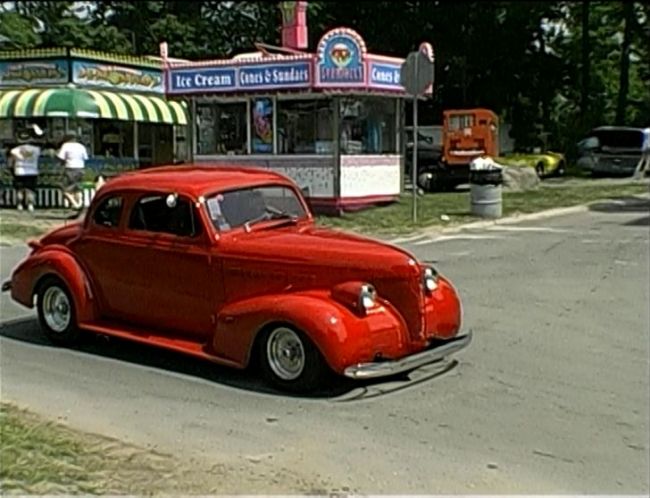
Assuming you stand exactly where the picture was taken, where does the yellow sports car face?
facing the viewer and to the right of the viewer

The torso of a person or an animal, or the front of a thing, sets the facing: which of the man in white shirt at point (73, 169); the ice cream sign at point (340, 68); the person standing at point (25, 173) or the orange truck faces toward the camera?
the ice cream sign

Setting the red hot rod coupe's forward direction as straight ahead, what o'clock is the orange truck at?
The orange truck is roughly at 8 o'clock from the red hot rod coupe.

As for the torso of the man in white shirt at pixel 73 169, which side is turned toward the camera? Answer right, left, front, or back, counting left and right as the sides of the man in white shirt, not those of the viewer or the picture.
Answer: back

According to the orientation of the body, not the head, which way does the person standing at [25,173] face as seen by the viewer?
away from the camera

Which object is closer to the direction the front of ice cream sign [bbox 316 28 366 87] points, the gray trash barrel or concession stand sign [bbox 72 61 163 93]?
the gray trash barrel

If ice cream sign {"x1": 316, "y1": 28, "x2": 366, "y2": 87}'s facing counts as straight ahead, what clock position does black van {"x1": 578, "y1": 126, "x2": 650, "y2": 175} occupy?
The black van is roughly at 7 o'clock from the ice cream sign.

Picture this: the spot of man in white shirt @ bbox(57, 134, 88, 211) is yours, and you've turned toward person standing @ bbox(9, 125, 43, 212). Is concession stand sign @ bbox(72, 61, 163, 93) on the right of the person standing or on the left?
right

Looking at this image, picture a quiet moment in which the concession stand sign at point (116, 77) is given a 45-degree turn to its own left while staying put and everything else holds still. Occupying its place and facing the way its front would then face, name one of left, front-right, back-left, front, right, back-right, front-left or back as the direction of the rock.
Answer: front

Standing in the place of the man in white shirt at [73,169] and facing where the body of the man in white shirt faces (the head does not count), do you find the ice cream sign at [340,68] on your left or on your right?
on your right

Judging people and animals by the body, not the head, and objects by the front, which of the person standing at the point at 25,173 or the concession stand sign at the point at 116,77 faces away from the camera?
the person standing

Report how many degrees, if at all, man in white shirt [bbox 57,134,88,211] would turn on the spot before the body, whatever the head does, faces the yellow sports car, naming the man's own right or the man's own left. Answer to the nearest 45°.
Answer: approximately 45° to the man's own right

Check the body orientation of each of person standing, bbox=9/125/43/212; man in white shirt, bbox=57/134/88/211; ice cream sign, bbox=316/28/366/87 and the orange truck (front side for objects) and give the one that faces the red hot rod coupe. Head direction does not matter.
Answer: the ice cream sign

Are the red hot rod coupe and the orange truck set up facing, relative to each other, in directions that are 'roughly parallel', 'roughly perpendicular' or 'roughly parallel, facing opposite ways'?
roughly perpendicular
